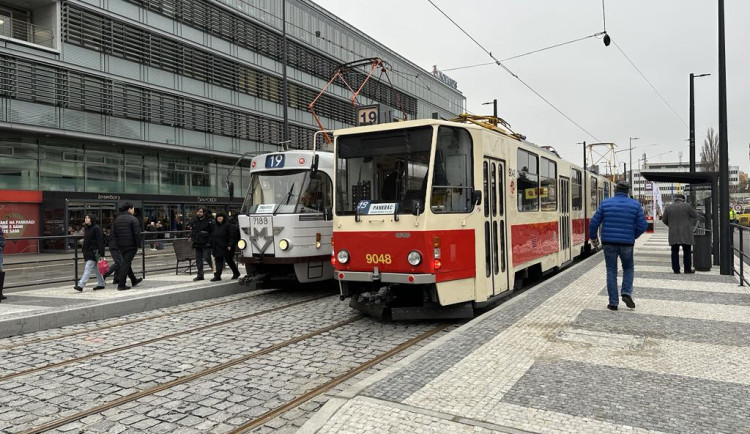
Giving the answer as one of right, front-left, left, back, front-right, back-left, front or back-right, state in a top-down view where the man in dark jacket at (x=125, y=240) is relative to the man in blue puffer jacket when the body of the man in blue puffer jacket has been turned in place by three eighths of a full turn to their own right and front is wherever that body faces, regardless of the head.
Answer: back-right

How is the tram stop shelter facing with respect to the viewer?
to the viewer's left

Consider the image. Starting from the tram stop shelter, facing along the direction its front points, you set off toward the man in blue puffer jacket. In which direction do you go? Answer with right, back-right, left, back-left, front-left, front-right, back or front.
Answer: left

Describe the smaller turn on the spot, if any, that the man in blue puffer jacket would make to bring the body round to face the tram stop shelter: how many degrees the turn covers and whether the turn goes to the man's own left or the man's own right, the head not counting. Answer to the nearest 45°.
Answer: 0° — they already face it

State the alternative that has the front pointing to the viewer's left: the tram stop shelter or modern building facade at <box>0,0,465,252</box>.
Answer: the tram stop shelter

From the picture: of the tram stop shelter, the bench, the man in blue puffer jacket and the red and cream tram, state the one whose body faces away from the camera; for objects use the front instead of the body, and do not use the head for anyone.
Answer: the man in blue puffer jacket

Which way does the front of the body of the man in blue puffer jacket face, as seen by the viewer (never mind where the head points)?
away from the camera

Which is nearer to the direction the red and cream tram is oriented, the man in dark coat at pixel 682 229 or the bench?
the bench

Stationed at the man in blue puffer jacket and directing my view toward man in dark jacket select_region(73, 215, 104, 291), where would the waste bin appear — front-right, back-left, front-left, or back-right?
back-right
